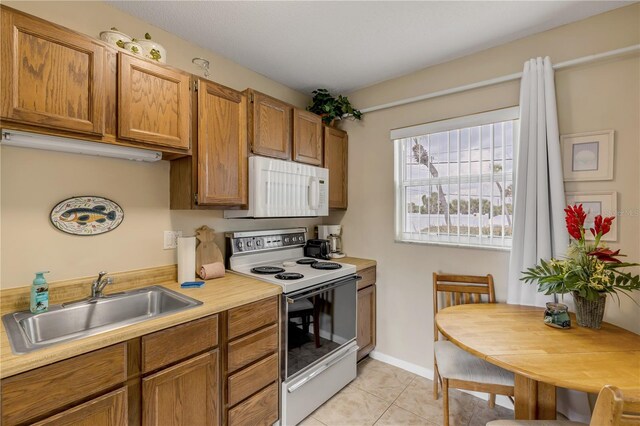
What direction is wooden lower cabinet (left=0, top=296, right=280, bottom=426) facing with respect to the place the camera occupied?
facing the viewer and to the right of the viewer

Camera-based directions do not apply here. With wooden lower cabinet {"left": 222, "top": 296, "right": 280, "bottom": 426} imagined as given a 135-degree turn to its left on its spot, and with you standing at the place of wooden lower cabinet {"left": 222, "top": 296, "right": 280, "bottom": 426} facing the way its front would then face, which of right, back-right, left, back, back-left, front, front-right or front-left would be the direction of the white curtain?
right

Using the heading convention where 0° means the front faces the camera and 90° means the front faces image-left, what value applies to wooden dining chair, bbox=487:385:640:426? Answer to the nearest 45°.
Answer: approximately 135°

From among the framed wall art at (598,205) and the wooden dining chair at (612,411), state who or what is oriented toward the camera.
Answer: the framed wall art

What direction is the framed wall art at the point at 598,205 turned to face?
toward the camera

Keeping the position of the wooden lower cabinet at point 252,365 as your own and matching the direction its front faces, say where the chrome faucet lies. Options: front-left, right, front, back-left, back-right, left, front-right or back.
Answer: back-right

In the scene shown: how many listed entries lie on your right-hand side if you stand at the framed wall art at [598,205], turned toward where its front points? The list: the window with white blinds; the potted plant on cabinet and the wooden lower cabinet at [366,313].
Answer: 3

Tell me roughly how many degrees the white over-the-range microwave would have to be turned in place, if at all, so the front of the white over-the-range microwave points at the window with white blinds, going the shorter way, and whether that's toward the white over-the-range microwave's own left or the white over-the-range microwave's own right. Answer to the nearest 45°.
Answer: approximately 45° to the white over-the-range microwave's own left

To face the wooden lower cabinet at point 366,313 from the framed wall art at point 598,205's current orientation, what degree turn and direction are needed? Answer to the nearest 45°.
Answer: approximately 90° to its right

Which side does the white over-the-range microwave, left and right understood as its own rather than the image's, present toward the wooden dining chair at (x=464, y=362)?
front

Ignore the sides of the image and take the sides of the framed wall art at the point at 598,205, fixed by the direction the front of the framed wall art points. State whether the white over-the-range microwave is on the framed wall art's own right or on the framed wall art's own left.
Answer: on the framed wall art's own right

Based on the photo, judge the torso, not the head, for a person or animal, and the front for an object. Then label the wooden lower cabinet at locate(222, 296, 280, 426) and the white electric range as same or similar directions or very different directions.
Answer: same or similar directions

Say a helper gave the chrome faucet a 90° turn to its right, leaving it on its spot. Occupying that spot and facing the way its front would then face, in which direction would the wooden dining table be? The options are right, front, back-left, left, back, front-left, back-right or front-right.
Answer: left

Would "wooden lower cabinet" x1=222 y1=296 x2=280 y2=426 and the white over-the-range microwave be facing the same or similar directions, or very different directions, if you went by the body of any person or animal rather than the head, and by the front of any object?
same or similar directions
